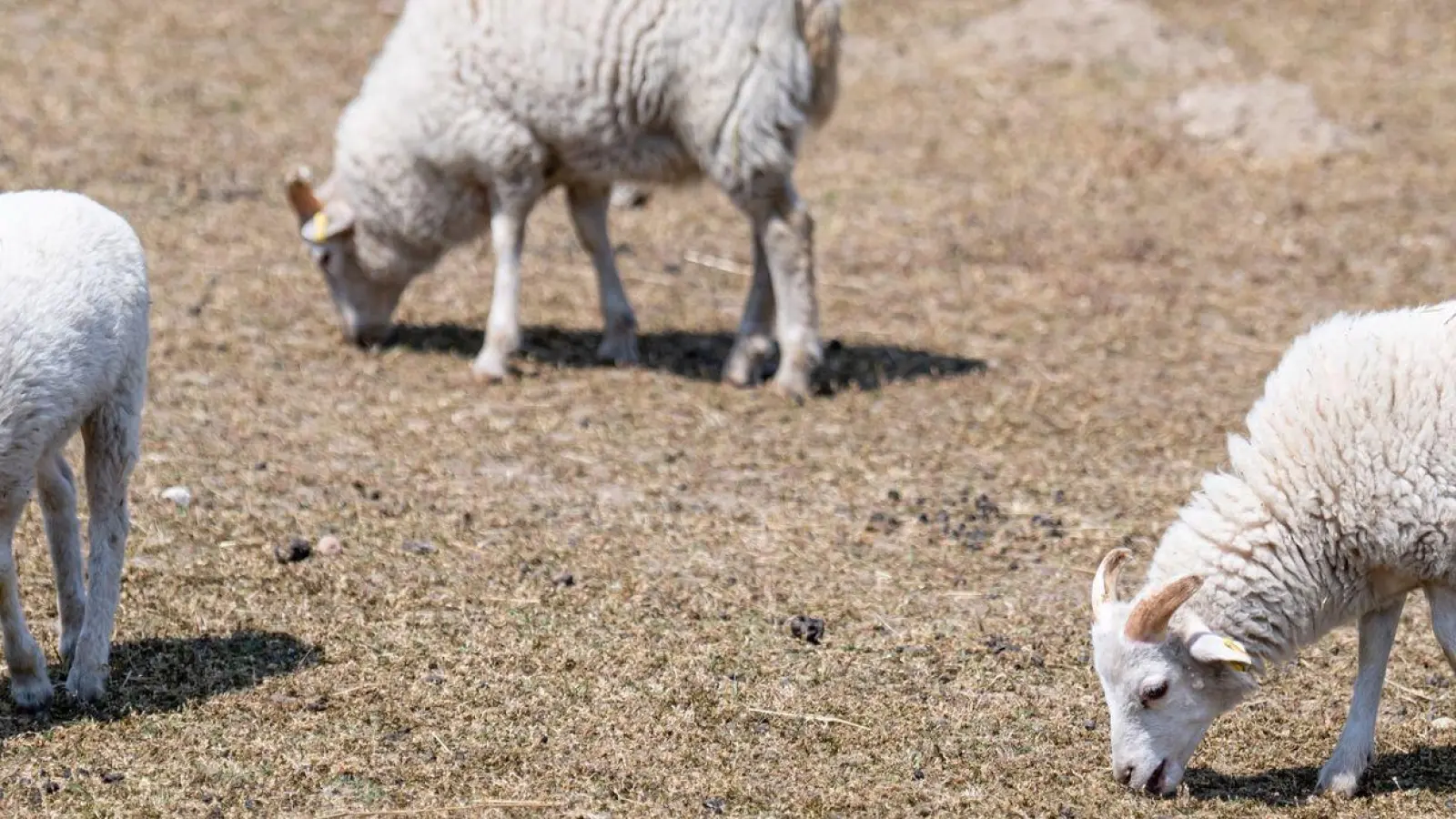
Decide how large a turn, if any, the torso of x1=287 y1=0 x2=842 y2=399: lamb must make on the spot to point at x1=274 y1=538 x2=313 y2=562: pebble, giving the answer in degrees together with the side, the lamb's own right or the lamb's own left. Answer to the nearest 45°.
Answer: approximately 90° to the lamb's own left

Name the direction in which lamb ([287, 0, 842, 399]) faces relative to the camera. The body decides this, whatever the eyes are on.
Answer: to the viewer's left

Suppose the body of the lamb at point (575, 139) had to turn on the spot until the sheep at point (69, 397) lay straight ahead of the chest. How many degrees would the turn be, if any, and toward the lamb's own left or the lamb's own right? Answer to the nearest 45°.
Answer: approximately 90° to the lamb's own left

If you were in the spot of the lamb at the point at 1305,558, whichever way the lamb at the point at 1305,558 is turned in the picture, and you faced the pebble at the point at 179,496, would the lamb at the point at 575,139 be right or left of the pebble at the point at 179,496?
right

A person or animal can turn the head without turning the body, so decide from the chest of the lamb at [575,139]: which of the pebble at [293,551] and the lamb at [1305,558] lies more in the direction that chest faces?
the pebble

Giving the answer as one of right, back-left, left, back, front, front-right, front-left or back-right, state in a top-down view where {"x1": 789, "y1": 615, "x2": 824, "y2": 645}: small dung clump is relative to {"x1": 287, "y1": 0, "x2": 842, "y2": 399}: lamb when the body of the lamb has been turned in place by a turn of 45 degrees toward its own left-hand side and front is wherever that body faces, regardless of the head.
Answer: front-left

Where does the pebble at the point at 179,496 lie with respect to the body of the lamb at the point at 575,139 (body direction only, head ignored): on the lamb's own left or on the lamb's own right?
on the lamb's own left
